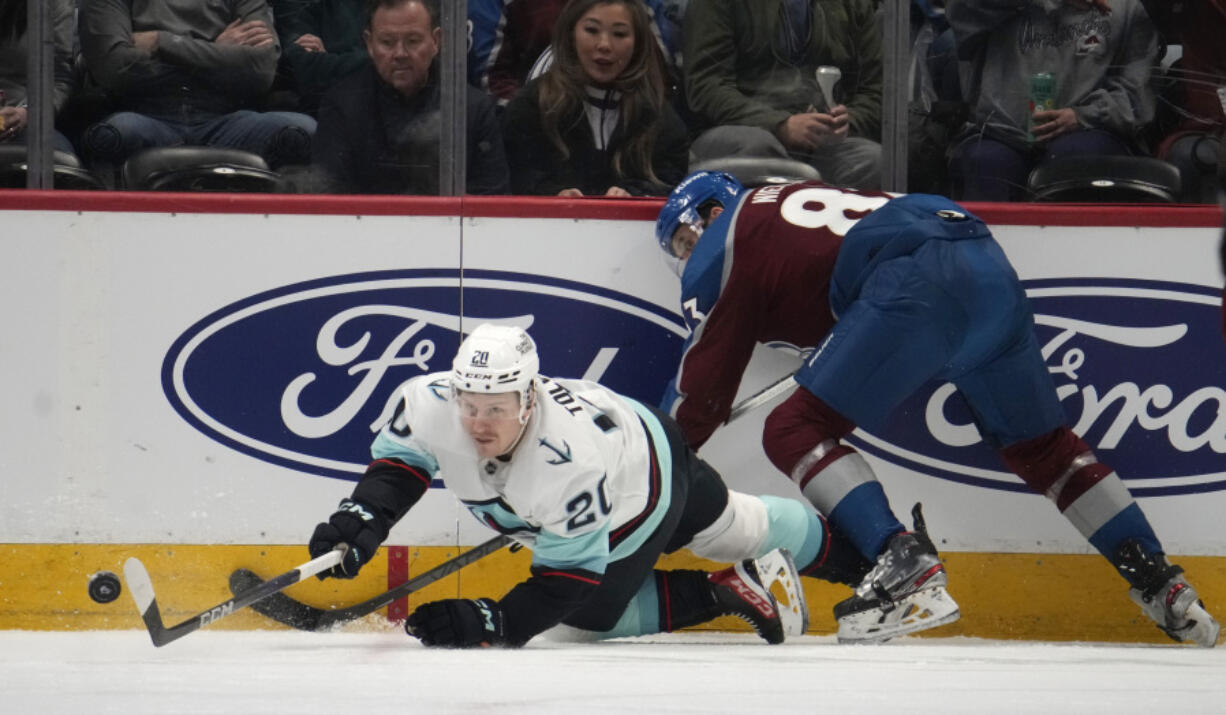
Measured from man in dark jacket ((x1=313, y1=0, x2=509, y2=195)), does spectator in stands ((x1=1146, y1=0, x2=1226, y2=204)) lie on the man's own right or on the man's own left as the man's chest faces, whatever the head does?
on the man's own left

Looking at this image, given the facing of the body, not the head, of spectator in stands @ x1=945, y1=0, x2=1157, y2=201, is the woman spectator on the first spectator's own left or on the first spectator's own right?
on the first spectator's own right

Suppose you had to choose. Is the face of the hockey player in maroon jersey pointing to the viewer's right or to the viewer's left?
to the viewer's left

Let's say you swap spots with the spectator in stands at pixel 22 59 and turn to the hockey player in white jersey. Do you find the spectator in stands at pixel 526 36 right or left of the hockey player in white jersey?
left

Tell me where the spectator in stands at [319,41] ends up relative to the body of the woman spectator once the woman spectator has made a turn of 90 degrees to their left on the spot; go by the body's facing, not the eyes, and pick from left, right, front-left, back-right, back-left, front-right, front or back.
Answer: back

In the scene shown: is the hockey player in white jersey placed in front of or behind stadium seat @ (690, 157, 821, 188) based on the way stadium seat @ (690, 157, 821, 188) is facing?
in front

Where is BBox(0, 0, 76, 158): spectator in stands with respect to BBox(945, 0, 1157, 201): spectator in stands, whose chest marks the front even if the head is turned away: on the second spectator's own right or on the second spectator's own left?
on the second spectator's own right
